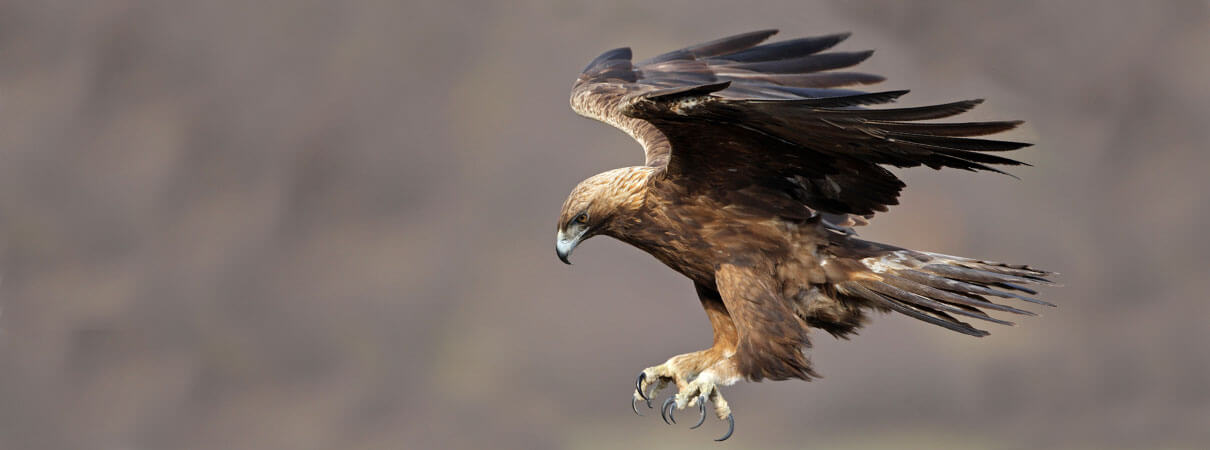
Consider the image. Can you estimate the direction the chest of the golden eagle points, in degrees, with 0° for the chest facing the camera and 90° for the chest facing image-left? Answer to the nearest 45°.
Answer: approximately 90°
